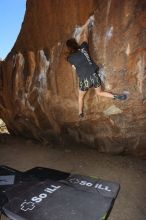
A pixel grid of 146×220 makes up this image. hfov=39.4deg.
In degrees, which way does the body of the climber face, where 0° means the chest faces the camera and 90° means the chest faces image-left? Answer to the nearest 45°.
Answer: approximately 180°
